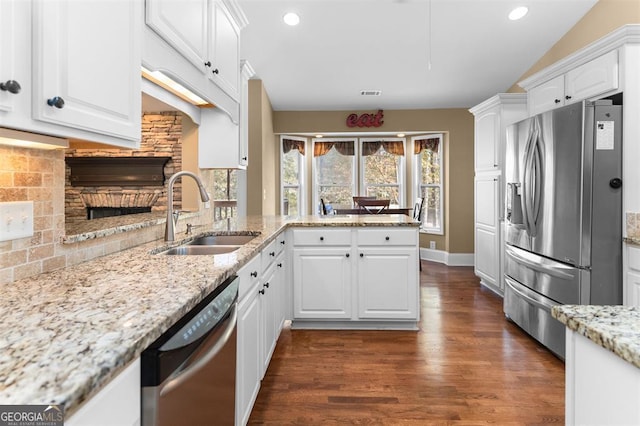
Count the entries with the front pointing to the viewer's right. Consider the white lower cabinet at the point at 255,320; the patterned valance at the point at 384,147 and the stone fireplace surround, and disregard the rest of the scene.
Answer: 1

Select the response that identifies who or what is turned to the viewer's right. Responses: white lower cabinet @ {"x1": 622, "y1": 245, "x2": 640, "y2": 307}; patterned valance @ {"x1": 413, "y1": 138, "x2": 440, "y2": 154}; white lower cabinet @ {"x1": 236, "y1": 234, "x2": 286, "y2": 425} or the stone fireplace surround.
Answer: white lower cabinet @ {"x1": 236, "y1": 234, "x2": 286, "y2": 425}

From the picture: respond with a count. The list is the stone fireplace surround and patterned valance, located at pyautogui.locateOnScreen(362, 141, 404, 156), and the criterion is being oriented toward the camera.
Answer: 2

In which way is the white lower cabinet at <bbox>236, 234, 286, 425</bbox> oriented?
to the viewer's right

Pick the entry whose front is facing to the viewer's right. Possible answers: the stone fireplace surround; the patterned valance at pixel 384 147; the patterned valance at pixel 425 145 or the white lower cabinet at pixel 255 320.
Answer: the white lower cabinet

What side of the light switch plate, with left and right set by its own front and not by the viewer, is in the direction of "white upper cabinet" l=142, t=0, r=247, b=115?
left

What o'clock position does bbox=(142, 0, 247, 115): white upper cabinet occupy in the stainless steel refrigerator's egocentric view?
The white upper cabinet is roughly at 12 o'clock from the stainless steel refrigerator.

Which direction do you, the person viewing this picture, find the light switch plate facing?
facing the viewer and to the right of the viewer

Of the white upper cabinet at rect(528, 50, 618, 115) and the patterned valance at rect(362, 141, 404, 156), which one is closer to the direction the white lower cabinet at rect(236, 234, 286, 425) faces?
the white upper cabinet

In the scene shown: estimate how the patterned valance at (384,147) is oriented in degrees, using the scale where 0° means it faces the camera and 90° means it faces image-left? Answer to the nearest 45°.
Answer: approximately 0°

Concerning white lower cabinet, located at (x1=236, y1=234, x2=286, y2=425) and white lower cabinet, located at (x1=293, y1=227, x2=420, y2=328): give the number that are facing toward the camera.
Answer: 1

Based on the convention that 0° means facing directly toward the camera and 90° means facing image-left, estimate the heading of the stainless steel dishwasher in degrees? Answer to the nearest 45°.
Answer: approximately 315°
